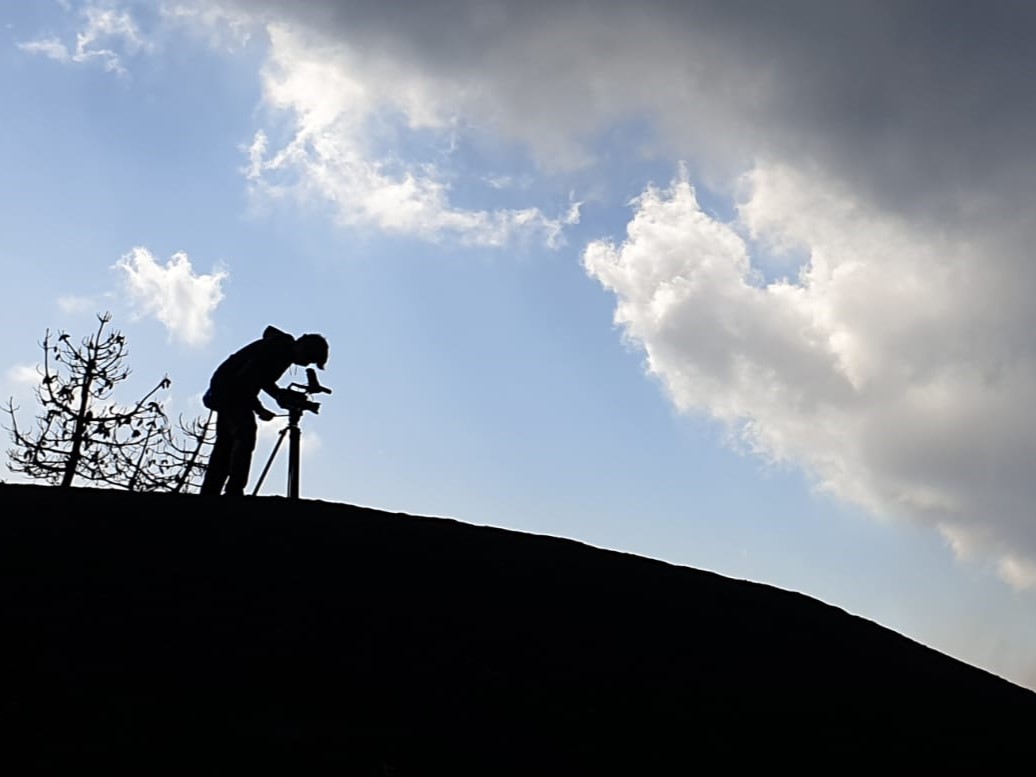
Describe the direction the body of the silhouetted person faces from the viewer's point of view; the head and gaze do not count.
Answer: to the viewer's right

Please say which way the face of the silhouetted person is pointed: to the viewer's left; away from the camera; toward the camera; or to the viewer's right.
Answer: to the viewer's right
